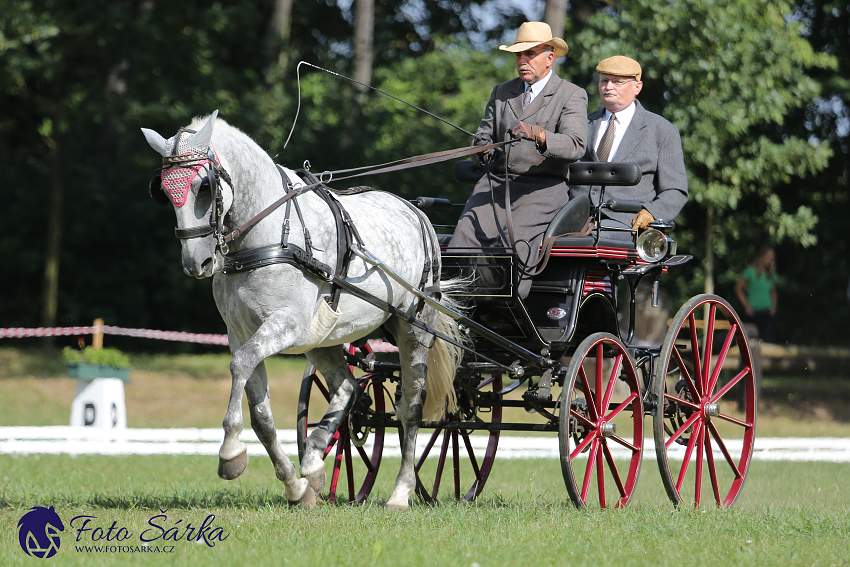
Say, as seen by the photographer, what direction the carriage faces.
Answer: facing the viewer and to the left of the viewer

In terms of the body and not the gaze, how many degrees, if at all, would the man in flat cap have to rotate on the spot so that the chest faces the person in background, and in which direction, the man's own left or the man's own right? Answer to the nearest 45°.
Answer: approximately 135° to the man's own right

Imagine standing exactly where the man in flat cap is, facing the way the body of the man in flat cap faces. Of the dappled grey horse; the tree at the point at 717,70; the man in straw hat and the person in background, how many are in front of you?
2

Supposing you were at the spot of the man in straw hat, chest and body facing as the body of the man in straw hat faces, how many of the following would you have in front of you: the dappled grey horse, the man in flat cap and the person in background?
1

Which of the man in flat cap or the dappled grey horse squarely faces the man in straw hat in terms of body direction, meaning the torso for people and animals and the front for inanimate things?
the man in flat cap

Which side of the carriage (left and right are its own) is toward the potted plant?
right

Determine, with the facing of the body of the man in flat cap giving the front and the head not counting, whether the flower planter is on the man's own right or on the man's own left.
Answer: on the man's own right

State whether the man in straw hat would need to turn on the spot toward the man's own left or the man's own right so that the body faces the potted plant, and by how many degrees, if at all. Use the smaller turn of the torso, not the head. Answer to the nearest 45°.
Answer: approximately 90° to the man's own right

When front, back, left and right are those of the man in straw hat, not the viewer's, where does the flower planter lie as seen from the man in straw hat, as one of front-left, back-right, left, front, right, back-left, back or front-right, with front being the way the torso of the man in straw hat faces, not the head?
right

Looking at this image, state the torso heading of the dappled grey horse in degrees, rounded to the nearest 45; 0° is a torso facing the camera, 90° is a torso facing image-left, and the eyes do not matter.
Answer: approximately 45°

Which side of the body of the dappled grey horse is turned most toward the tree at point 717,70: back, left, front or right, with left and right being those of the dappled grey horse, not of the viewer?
back

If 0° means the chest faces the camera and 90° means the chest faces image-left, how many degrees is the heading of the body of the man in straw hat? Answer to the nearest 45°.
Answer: approximately 45°
